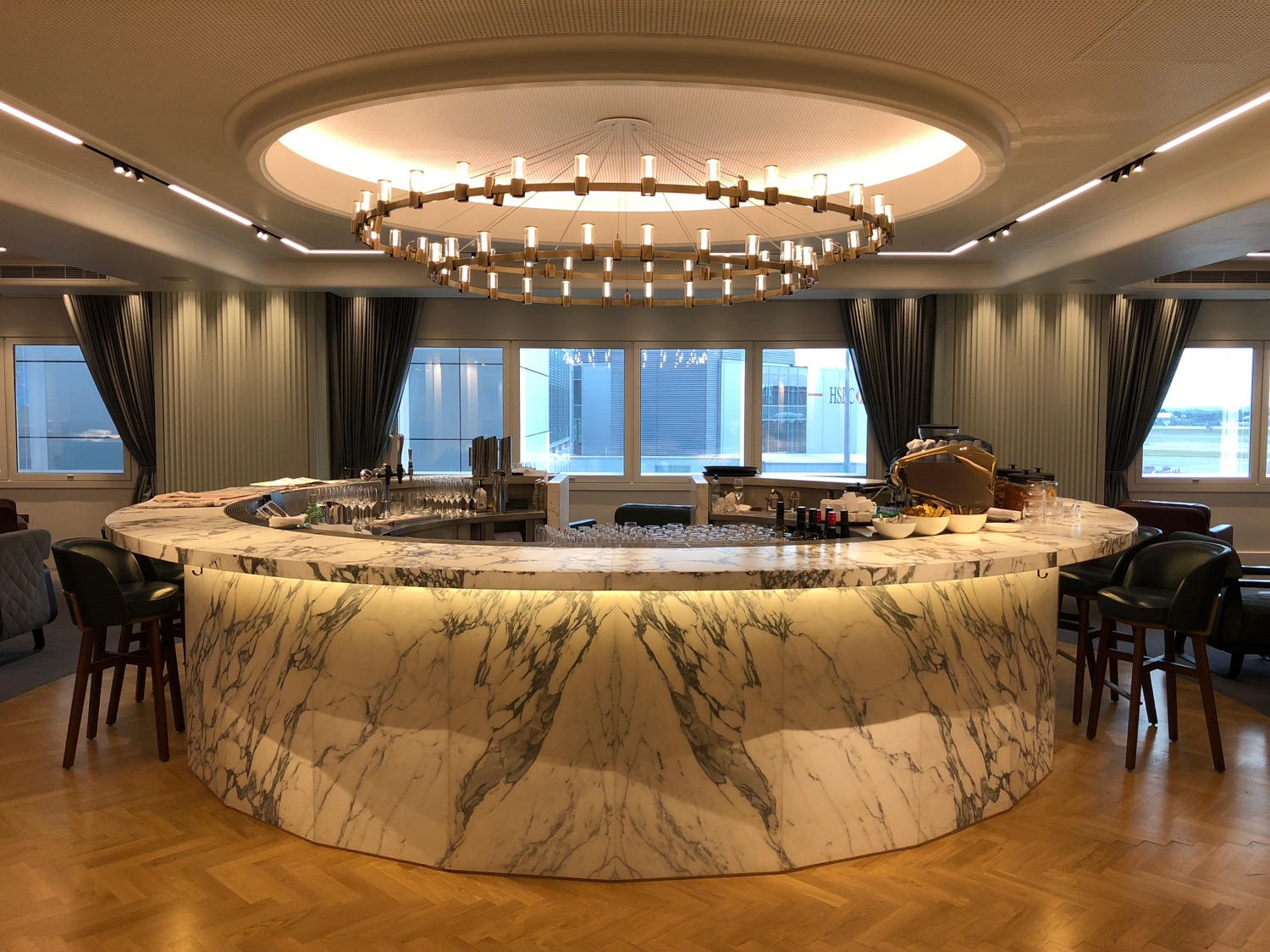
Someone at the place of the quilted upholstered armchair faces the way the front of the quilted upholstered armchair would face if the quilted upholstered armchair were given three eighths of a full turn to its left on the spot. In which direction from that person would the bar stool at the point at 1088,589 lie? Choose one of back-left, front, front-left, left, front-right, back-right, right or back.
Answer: front-left

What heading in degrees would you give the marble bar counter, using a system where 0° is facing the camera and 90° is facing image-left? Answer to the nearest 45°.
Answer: approximately 0°

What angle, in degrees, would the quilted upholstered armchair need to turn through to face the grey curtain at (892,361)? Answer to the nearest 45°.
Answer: approximately 135° to its right

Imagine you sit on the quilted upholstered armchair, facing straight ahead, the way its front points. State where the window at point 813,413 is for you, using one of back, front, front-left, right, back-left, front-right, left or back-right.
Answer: back-right

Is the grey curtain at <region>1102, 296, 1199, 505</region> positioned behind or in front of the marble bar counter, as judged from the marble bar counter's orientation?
behind

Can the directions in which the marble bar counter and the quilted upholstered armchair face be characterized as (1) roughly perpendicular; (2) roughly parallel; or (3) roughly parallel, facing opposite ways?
roughly perpendicular

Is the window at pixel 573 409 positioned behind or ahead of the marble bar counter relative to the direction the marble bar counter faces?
behind

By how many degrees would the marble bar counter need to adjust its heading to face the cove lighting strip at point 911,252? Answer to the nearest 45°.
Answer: approximately 135° to its left

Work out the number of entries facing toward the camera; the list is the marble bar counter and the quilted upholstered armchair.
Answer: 1

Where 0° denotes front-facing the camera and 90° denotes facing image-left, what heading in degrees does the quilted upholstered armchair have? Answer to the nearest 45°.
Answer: approximately 135°
